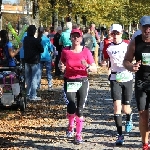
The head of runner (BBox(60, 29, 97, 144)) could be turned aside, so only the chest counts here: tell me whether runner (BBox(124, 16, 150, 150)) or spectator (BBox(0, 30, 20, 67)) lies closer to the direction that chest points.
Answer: the runner

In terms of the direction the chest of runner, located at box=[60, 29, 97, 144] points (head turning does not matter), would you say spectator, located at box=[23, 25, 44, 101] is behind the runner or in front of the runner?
behind

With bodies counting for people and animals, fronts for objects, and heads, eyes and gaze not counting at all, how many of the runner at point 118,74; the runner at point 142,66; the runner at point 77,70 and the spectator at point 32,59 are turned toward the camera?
3

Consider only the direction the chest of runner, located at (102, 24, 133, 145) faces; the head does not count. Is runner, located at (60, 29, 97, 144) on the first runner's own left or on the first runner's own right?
on the first runner's own right

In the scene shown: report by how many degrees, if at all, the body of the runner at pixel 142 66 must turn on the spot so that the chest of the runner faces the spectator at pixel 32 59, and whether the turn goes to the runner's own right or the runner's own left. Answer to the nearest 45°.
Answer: approximately 135° to the runner's own right

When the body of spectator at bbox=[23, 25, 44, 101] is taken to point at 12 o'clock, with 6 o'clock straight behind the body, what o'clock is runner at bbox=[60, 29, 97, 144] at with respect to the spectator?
The runner is roughly at 4 o'clock from the spectator.

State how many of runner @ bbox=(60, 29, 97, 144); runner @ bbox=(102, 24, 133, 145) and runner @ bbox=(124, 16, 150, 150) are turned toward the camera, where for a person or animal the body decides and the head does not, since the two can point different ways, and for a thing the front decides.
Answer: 3
